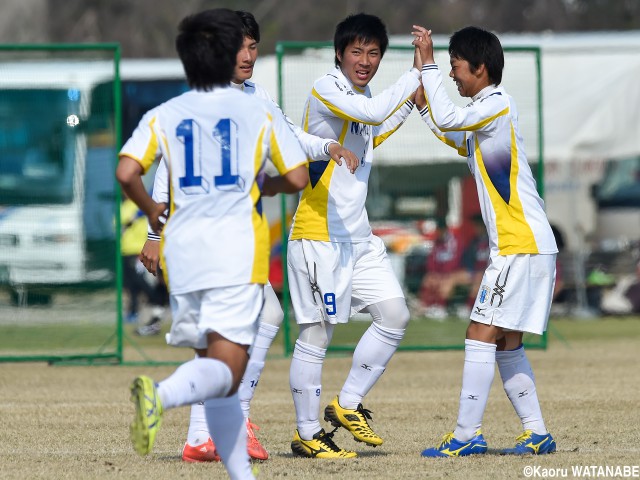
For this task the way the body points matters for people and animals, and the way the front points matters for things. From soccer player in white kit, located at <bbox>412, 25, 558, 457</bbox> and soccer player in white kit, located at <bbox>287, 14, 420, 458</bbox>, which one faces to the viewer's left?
soccer player in white kit, located at <bbox>412, 25, 558, 457</bbox>

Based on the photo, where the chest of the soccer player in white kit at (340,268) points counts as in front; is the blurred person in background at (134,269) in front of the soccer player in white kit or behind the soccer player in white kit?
behind

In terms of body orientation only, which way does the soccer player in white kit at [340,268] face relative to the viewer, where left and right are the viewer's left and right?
facing the viewer and to the right of the viewer

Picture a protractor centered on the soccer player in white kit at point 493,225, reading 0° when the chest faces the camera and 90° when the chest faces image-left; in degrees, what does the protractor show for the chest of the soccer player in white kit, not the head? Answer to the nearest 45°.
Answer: approximately 90°

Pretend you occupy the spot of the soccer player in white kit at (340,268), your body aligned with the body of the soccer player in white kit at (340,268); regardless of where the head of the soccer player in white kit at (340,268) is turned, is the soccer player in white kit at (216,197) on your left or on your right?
on your right

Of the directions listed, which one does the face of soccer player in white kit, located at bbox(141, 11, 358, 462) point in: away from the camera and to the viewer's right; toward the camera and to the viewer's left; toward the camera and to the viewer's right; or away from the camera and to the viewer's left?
toward the camera and to the viewer's right

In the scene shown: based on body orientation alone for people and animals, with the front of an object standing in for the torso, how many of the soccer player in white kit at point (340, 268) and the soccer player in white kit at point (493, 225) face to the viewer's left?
1

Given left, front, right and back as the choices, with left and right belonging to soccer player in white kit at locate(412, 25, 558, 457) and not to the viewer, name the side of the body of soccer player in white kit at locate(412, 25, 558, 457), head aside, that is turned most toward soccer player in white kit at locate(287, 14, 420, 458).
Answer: front

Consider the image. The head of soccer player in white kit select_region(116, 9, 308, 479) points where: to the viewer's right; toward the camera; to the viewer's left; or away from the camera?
away from the camera
